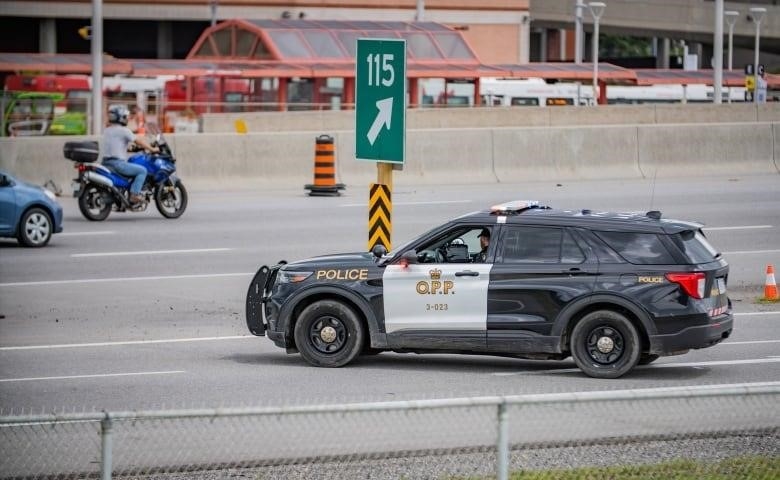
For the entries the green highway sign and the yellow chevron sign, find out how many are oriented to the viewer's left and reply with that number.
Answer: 0

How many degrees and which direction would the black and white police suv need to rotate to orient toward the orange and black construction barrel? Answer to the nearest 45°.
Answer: approximately 90° to its right

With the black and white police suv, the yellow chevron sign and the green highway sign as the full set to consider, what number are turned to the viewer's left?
1

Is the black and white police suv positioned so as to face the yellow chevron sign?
no

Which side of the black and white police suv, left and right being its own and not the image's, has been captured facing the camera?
left

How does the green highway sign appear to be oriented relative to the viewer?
toward the camera

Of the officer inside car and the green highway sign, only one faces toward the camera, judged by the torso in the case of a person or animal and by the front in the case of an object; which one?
the green highway sign

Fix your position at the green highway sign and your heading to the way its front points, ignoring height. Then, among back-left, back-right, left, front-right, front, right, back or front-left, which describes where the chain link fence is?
front

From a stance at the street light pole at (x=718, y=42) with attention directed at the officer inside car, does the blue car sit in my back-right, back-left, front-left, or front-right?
front-right

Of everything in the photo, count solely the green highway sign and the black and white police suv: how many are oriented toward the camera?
1

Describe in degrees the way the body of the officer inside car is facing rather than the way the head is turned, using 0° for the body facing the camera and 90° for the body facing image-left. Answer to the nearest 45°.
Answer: approximately 90°

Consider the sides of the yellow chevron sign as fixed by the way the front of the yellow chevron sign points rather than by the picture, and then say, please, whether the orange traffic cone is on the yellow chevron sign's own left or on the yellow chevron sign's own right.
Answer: on the yellow chevron sign's own left

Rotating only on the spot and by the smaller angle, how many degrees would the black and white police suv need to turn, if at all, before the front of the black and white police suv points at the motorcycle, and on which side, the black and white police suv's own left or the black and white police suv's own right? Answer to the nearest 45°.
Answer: approximately 45° to the black and white police suv's own right

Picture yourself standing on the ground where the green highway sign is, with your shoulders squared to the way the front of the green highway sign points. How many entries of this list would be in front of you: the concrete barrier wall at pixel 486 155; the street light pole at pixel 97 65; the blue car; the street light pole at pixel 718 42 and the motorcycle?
0

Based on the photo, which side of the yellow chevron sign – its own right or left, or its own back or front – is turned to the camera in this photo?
front
